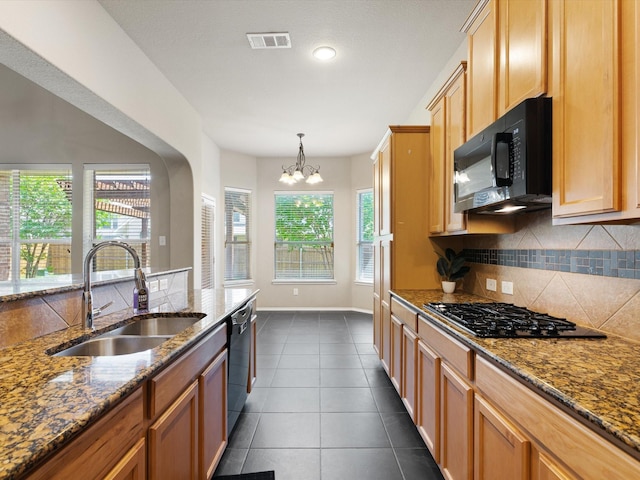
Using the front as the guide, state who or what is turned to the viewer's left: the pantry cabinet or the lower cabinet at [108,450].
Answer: the pantry cabinet

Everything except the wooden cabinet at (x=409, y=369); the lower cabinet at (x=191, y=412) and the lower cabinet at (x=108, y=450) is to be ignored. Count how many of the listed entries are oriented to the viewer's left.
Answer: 1

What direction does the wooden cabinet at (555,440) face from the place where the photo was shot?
facing the viewer and to the left of the viewer

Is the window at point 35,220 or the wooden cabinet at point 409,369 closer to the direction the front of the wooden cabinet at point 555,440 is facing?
the window

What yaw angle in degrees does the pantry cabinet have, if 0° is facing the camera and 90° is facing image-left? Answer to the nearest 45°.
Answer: approximately 90°

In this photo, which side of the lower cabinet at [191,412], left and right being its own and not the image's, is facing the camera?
right

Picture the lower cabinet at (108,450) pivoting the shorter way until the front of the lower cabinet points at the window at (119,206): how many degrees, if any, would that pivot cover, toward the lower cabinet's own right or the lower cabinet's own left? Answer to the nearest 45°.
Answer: approximately 135° to the lower cabinet's own left

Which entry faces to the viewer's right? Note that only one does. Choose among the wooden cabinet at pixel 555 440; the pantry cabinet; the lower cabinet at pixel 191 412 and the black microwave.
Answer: the lower cabinet

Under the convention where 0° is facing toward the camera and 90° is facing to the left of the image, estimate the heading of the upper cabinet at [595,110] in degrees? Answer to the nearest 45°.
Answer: approximately 45°

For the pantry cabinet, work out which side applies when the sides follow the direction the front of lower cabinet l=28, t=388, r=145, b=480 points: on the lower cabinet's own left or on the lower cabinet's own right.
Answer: on the lower cabinet's own left

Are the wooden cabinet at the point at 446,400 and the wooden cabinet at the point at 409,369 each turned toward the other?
no

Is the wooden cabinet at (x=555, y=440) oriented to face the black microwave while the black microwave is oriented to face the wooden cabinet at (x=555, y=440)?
no

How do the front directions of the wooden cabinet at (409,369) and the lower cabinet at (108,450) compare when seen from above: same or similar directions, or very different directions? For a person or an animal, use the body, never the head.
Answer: very different directions

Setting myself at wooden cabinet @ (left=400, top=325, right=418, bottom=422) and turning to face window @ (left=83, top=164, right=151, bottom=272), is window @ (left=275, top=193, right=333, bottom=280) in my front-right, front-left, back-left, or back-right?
front-right

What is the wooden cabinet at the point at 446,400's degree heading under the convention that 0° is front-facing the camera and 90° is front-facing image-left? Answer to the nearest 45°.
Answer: approximately 45°
